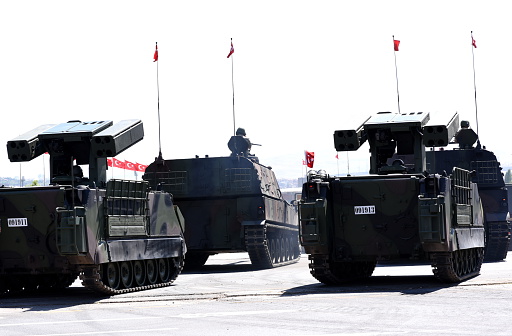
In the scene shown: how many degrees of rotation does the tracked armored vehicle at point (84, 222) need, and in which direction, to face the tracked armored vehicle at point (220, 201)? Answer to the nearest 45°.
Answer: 0° — it already faces it

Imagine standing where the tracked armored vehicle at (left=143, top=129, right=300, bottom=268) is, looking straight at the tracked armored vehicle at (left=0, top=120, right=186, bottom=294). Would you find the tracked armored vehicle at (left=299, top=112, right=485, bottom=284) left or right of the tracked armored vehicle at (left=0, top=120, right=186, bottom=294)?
left

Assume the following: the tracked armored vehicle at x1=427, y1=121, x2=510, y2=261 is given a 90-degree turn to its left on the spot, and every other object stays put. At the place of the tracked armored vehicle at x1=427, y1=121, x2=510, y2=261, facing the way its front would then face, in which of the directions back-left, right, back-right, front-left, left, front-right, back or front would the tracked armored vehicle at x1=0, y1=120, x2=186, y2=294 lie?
front-left

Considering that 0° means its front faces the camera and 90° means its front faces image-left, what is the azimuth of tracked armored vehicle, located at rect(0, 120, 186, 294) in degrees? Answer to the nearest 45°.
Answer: approximately 225°

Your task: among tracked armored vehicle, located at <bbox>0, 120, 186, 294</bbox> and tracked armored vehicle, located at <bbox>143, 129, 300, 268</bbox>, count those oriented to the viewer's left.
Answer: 0

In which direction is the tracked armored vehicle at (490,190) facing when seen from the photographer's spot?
facing away from the viewer

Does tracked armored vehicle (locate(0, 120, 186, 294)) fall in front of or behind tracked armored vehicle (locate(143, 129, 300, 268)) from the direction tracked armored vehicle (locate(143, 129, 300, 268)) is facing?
behind

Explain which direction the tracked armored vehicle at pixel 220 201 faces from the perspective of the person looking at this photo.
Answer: facing away from the viewer and to the right of the viewer
